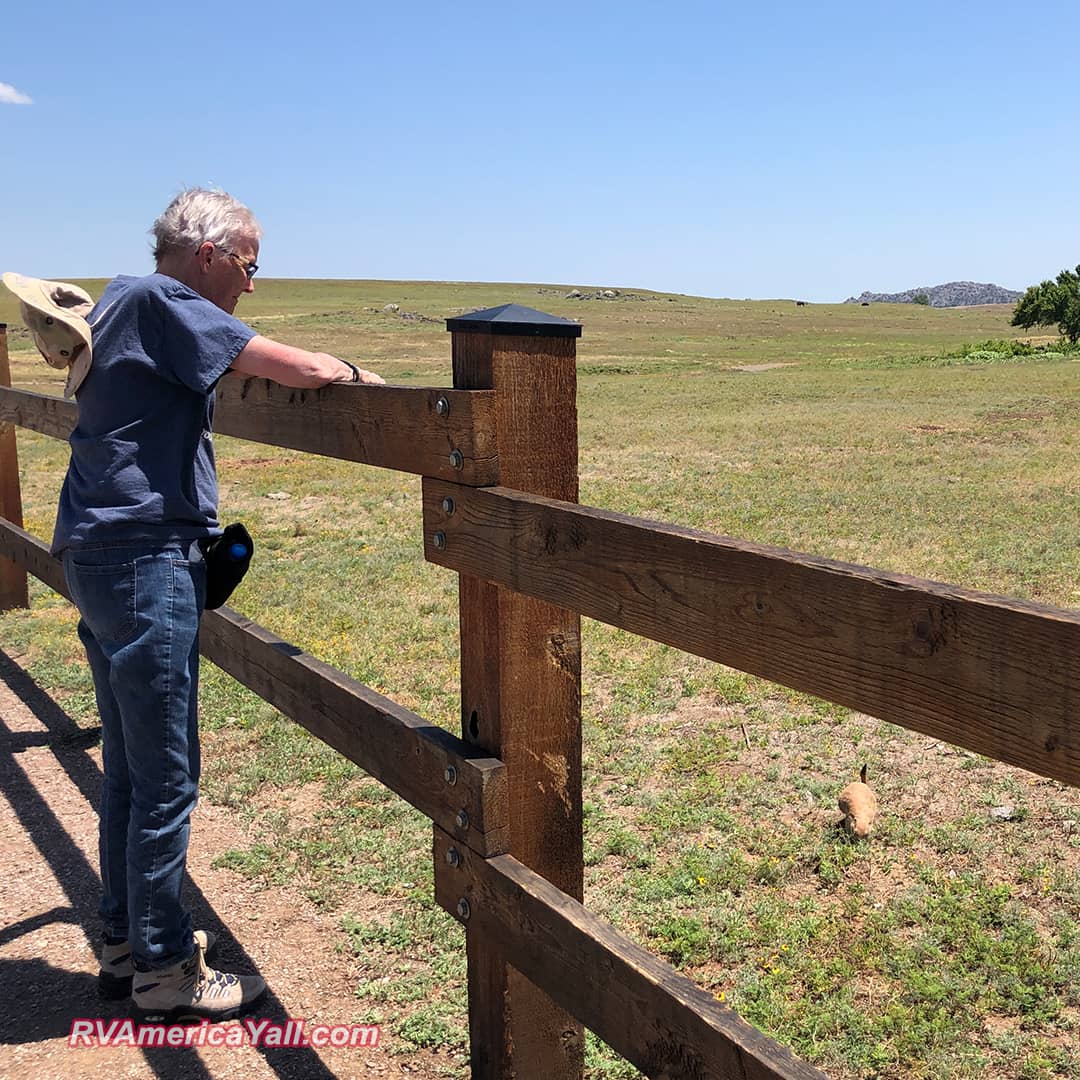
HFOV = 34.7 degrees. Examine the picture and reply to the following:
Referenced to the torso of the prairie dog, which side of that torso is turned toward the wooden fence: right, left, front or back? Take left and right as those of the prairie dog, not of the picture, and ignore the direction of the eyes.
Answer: front

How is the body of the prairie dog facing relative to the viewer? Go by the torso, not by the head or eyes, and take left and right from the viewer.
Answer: facing the viewer
